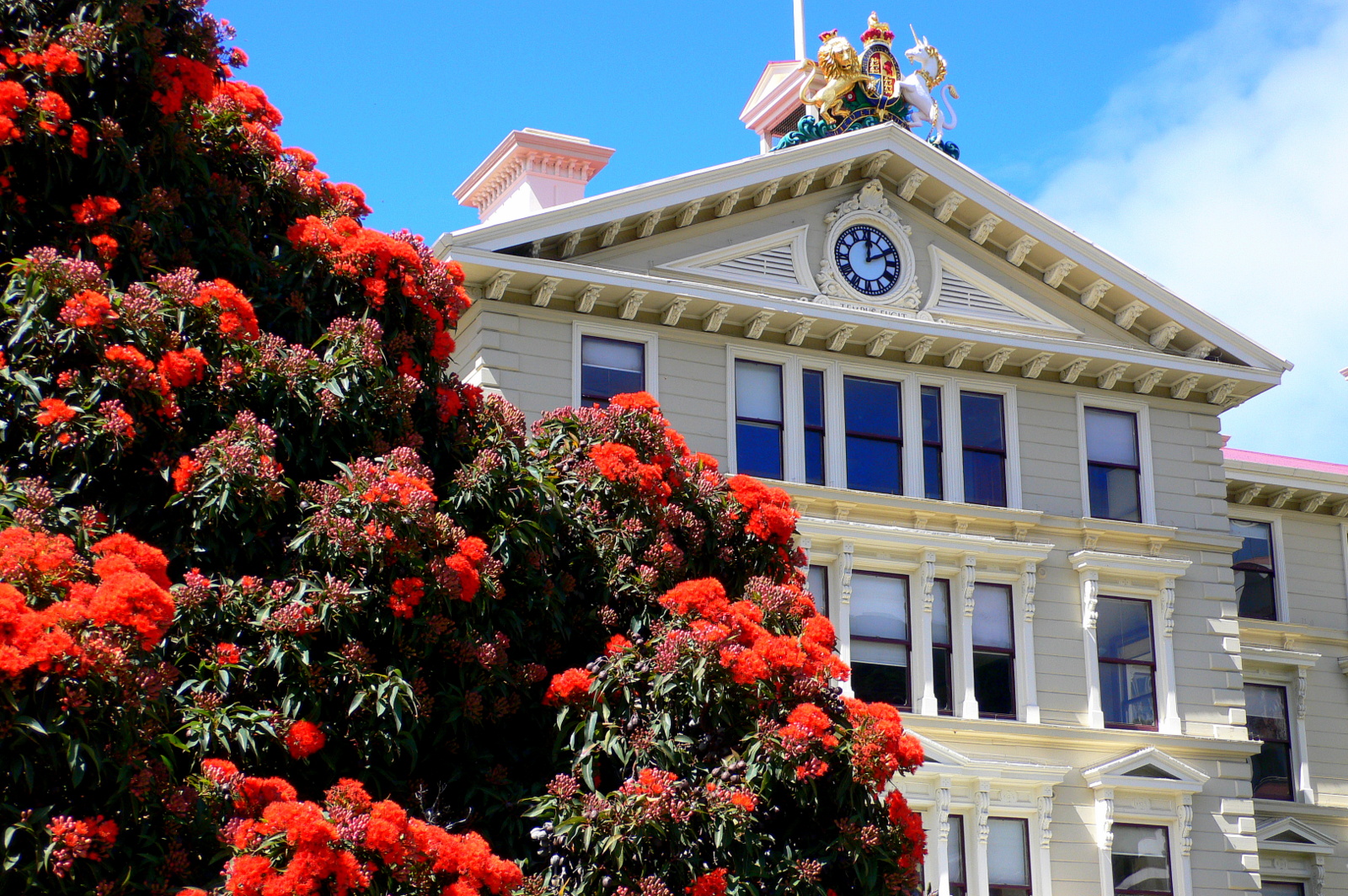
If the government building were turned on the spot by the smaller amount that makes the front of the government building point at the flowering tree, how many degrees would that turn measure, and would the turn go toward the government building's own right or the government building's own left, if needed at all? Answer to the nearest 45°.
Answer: approximately 45° to the government building's own right

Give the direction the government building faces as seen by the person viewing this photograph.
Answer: facing the viewer and to the right of the viewer
